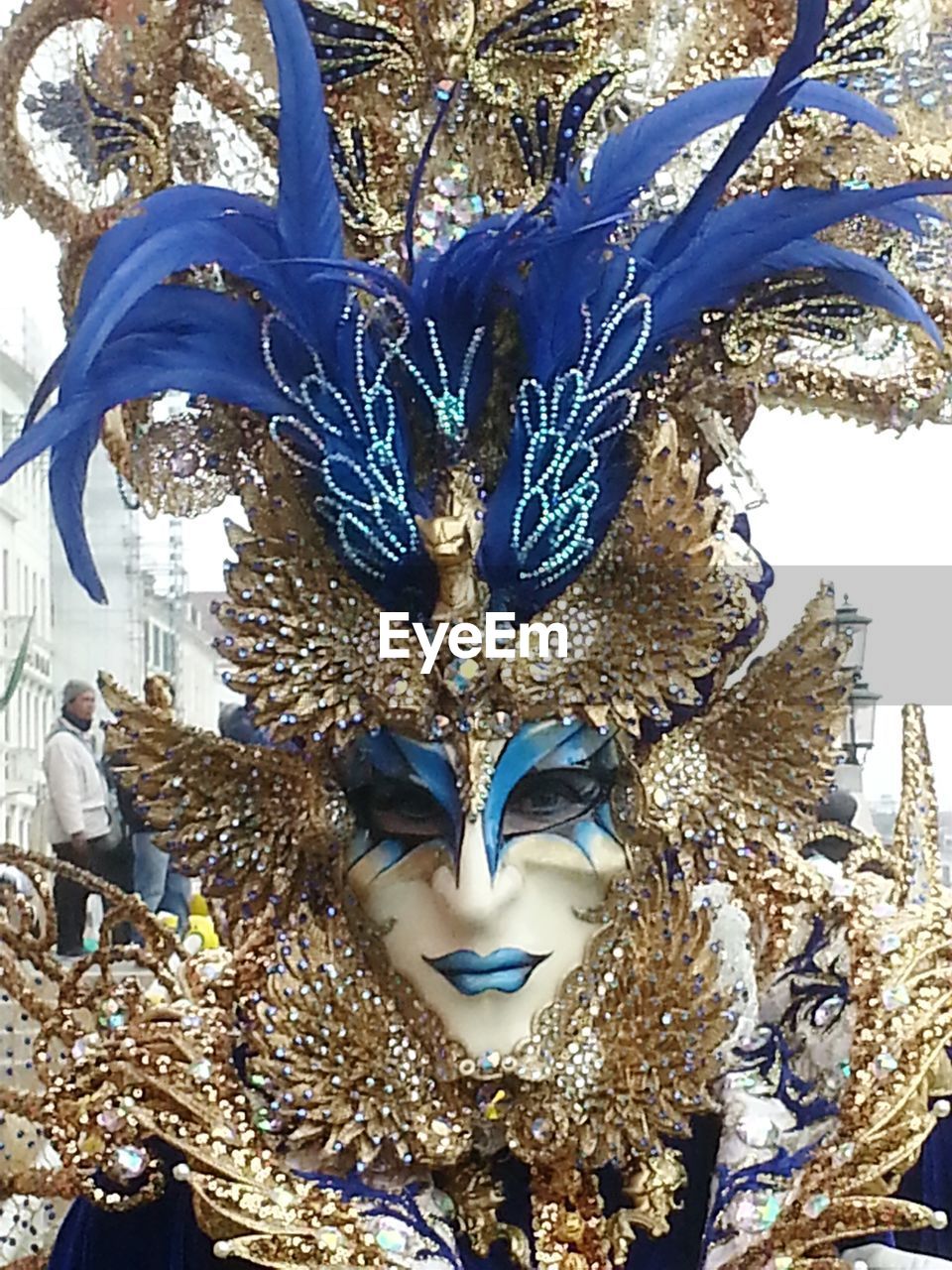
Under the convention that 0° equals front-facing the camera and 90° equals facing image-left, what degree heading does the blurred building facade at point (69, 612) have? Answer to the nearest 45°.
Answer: approximately 315°

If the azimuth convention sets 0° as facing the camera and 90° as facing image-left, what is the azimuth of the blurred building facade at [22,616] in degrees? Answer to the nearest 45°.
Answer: approximately 315°
